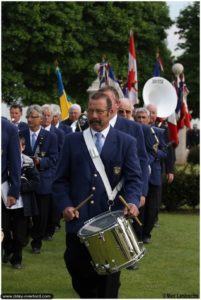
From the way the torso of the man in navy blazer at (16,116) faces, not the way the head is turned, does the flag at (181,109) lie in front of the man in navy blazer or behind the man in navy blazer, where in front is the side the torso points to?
behind

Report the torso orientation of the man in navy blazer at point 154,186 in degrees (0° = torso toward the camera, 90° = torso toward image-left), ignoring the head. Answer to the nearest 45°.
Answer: approximately 45°

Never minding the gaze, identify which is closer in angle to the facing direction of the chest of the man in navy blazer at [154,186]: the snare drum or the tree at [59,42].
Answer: the snare drum

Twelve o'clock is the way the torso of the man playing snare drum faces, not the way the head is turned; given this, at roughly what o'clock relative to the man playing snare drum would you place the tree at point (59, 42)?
The tree is roughly at 6 o'clock from the man playing snare drum.

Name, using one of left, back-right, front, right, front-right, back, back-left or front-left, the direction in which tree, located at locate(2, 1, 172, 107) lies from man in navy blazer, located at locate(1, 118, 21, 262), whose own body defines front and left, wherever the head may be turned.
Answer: back-right
